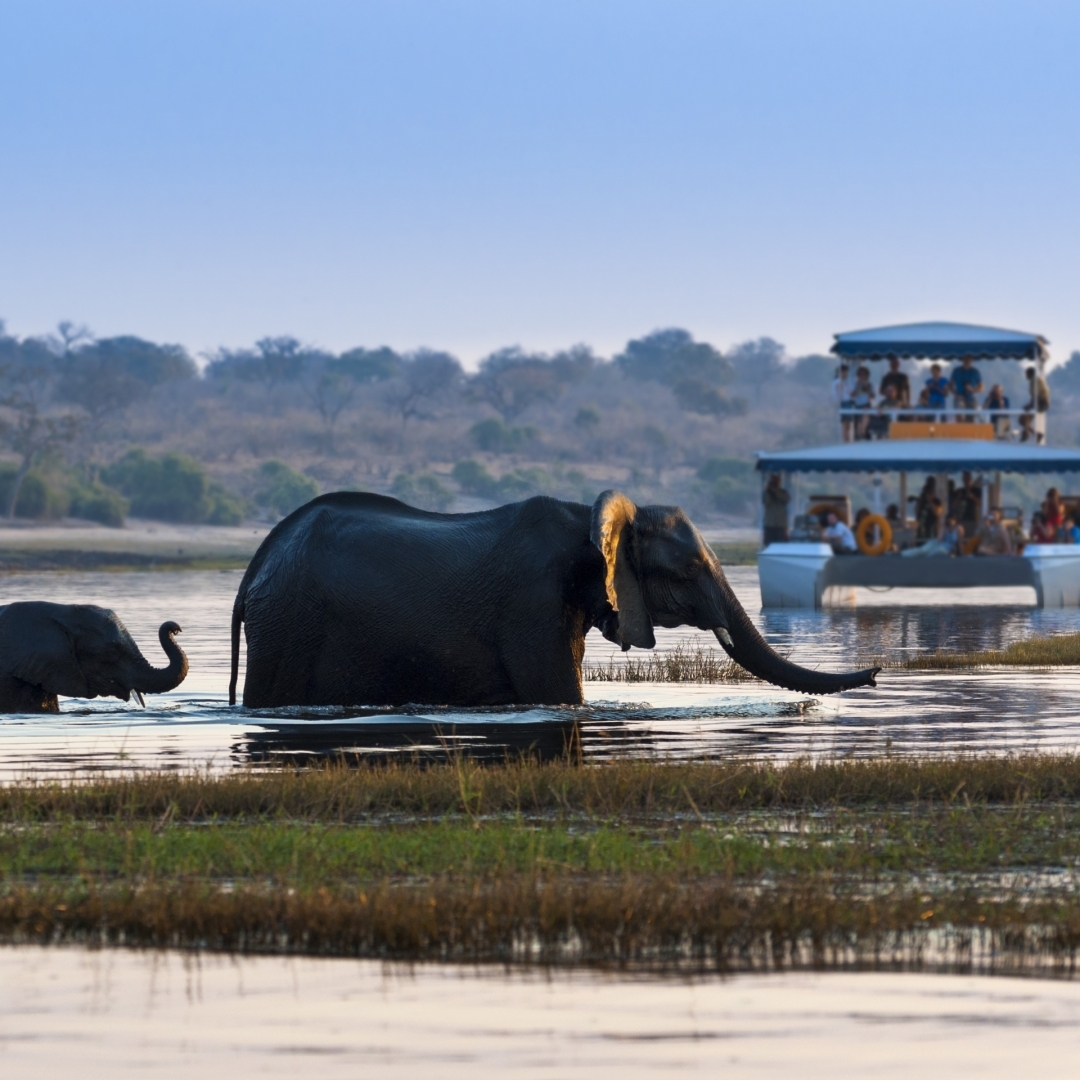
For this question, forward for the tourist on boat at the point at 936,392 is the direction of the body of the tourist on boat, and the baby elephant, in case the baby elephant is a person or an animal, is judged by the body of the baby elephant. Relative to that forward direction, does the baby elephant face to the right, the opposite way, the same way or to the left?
to the left

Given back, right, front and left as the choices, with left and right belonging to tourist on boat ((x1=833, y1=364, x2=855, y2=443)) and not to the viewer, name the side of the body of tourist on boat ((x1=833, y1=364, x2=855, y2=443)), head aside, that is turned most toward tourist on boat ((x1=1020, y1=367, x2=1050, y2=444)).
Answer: left

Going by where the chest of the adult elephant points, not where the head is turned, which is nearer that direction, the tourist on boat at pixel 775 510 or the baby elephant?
the tourist on boat

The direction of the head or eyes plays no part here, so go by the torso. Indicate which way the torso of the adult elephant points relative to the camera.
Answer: to the viewer's right

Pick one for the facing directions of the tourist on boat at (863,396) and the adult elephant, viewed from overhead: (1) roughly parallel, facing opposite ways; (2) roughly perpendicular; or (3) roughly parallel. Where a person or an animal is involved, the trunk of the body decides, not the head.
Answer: roughly perpendicular

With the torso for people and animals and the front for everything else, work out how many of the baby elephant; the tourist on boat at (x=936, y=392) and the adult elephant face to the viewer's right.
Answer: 2

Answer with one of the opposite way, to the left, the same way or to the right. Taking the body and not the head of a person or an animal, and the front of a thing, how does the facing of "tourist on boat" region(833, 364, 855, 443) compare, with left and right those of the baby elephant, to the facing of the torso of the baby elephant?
to the right

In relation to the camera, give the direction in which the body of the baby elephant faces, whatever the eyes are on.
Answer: to the viewer's right

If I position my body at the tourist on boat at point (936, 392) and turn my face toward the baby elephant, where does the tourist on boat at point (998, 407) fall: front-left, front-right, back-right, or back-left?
back-left
